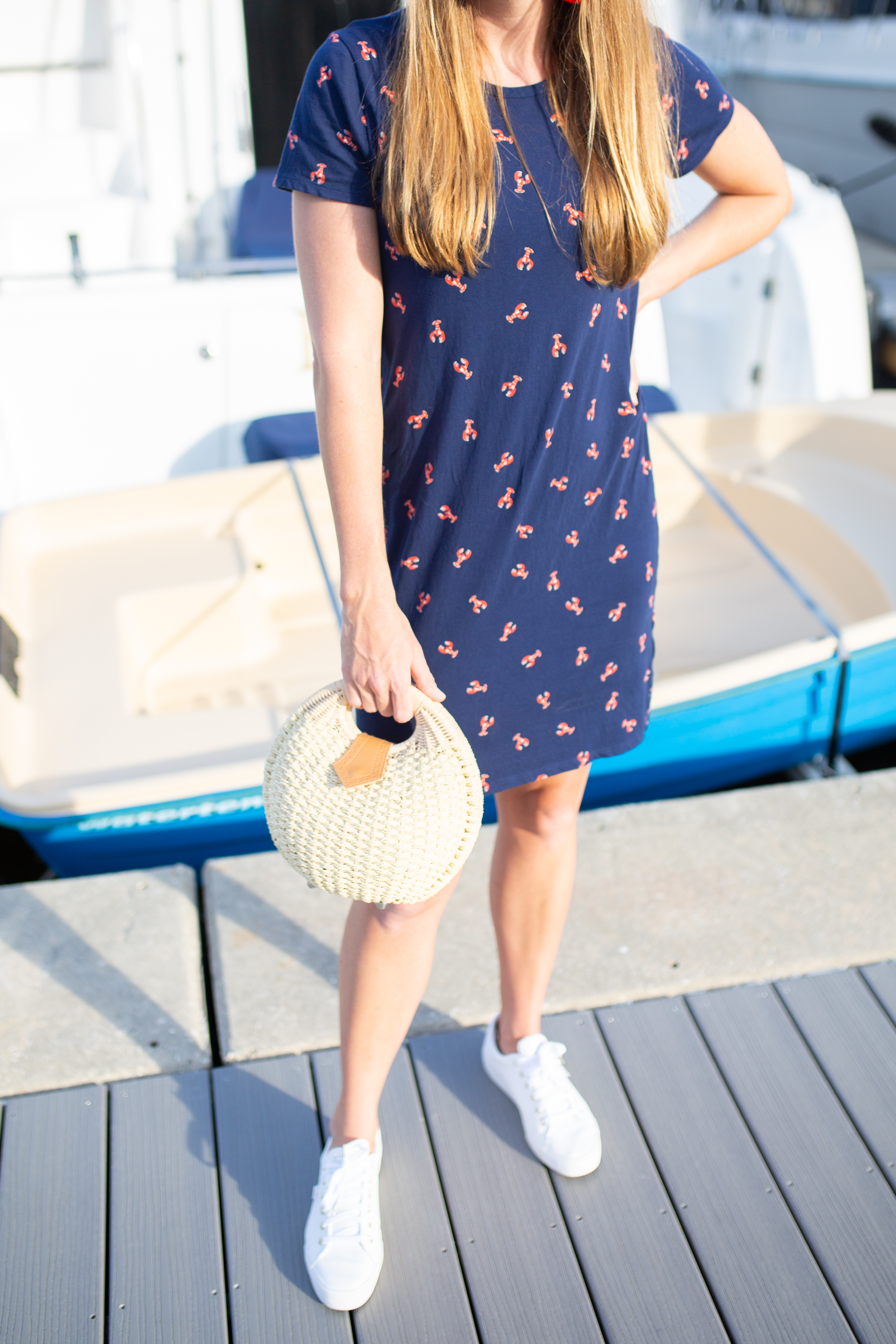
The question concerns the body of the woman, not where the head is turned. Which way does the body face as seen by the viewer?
toward the camera

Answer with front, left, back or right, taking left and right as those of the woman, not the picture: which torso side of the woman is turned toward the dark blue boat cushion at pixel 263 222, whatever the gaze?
back

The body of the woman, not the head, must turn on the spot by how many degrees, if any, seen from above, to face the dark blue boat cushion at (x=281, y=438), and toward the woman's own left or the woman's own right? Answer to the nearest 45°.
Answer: approximately 180°
